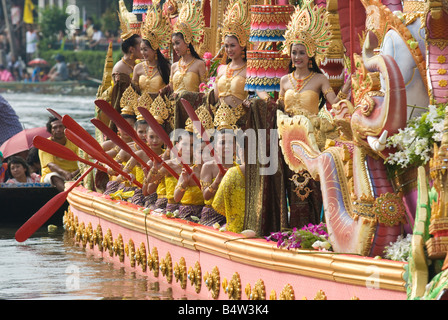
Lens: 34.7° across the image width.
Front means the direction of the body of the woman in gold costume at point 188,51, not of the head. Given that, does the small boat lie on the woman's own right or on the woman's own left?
on the woman's own right

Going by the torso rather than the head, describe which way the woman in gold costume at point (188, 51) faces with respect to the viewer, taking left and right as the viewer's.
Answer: facing the viewer and to the left of the viewer

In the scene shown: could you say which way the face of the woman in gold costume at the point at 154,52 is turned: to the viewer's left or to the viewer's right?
to the viewer's left

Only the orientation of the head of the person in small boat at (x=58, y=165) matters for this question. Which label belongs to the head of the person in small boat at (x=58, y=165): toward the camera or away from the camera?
toward the camera

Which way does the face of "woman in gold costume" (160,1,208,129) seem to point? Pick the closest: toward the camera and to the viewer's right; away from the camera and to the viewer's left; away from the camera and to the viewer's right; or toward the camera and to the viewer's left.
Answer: toward the camera and to the viewer's left

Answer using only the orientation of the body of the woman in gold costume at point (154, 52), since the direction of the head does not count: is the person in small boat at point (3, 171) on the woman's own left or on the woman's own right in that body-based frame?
on the woman's own right

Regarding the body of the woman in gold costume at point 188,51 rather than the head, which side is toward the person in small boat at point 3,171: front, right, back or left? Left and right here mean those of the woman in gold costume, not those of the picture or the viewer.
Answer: right
